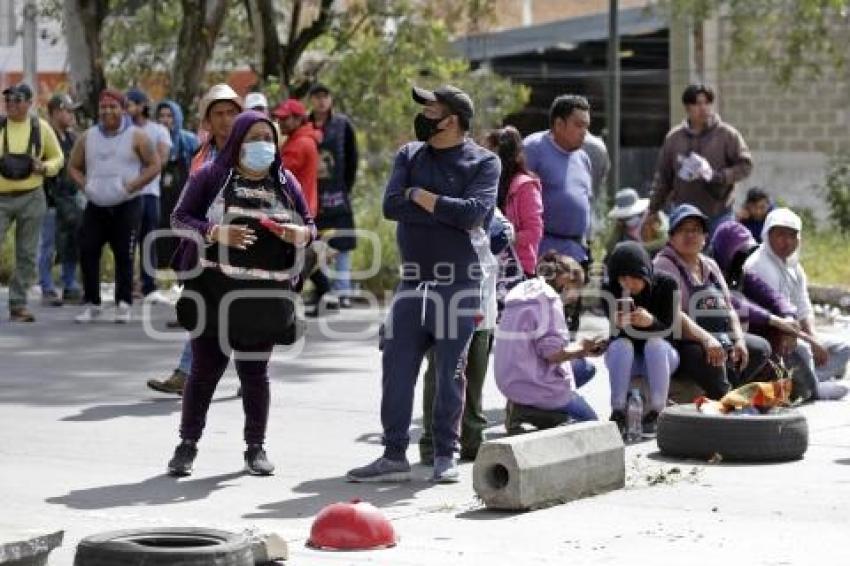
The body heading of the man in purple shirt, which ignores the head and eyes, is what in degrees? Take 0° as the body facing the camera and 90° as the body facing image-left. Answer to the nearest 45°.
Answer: approximately 315°

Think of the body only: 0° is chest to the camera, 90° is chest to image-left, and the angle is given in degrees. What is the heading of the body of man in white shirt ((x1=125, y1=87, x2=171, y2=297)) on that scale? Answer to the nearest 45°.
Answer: approximately 45°

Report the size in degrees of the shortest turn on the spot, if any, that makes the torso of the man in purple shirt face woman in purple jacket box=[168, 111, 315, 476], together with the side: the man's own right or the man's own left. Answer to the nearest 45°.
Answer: approximately 90° to the man's own right

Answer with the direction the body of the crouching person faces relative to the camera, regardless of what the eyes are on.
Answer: to the viewer's right

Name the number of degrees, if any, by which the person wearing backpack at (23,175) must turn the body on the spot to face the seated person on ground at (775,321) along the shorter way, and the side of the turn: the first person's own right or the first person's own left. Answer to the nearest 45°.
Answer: approximately 45° to the first person's own left

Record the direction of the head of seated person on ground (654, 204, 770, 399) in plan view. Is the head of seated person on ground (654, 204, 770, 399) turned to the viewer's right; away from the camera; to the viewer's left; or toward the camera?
toward the camera

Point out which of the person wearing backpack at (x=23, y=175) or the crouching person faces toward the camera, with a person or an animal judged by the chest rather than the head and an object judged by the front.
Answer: the person wearing backpack

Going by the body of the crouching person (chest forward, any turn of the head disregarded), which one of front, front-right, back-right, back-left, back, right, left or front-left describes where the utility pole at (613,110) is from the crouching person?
left

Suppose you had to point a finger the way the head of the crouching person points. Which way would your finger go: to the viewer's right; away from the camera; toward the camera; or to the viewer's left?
to the viewer's right

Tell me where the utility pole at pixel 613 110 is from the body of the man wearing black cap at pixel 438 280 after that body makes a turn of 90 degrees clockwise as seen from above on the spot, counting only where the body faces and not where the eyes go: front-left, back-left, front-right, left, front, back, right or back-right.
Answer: front-right

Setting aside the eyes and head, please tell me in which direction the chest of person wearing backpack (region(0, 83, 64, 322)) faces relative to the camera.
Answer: toward the camera

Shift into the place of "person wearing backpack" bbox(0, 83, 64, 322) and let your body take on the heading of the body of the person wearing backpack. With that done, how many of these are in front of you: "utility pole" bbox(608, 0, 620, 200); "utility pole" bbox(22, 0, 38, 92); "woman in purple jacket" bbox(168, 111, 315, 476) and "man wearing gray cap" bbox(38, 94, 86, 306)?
1

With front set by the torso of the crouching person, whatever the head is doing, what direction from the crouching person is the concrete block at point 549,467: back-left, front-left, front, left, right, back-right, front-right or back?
right

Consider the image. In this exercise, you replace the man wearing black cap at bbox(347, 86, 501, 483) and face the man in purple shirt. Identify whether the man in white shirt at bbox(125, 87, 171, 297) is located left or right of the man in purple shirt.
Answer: left

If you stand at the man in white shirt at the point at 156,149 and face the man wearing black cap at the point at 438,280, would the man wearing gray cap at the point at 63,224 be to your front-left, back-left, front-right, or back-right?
back-right
